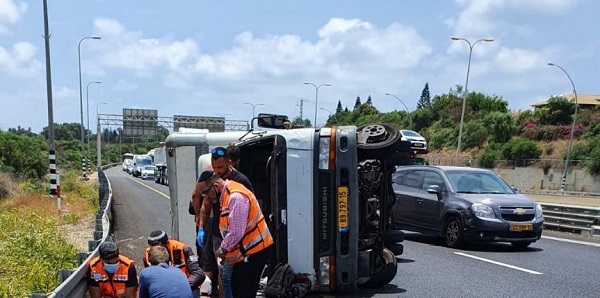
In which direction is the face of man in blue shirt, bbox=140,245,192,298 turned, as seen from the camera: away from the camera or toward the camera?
away from the camera

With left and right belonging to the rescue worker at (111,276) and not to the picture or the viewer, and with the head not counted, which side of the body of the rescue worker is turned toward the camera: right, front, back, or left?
front

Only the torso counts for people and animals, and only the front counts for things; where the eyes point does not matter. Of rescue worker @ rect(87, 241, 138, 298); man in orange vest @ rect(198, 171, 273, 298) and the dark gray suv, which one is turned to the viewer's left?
the man in orange vest

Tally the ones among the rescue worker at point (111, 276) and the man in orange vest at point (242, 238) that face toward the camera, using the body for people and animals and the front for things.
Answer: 1

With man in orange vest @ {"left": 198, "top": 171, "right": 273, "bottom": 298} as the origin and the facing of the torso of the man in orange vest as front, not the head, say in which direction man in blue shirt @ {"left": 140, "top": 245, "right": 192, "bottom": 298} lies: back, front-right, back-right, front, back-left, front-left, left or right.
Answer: front

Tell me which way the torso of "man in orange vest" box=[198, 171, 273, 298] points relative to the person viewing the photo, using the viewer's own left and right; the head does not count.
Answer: facing to the left of the viewer

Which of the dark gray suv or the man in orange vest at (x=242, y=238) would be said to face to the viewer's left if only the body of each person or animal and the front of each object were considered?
the man in orange vest
